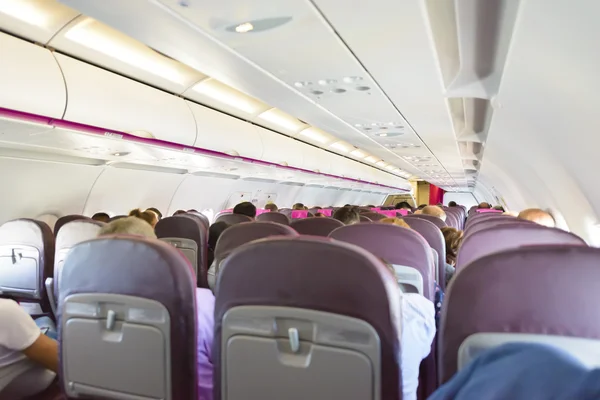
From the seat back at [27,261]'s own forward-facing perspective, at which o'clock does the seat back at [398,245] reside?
the seat back at [398,245] is roughly at 3 o'clock from the seat back at [27,261].

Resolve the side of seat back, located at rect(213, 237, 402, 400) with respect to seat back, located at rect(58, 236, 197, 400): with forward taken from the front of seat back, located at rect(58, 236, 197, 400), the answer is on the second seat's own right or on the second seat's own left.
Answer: on the second seat's own right

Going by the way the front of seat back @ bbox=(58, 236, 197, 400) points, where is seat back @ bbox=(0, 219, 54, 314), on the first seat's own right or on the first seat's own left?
on the first seat's own left

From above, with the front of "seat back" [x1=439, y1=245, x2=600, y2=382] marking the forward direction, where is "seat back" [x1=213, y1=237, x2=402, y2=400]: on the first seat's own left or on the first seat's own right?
on the first seat's own left

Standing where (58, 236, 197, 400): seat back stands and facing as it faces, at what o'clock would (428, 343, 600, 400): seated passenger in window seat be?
The seated passenger in window seat is roughly at 4 o'clock from the seat back.

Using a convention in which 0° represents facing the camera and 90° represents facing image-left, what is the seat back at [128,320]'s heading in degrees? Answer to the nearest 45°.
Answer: approximately 225°

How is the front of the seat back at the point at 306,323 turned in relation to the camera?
facing away from the viewer

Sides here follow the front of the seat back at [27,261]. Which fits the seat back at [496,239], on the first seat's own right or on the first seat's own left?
on the first seat's own right

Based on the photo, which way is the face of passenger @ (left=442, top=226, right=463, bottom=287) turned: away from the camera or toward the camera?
away from the camera

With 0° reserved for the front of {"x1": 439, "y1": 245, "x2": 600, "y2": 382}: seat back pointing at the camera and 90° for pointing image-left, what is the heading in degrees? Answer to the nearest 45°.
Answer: approximately 180°

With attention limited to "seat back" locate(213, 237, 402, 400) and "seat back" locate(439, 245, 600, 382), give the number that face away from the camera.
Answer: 2

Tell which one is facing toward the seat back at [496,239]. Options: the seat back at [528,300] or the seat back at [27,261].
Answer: the seat back at [528,300]
